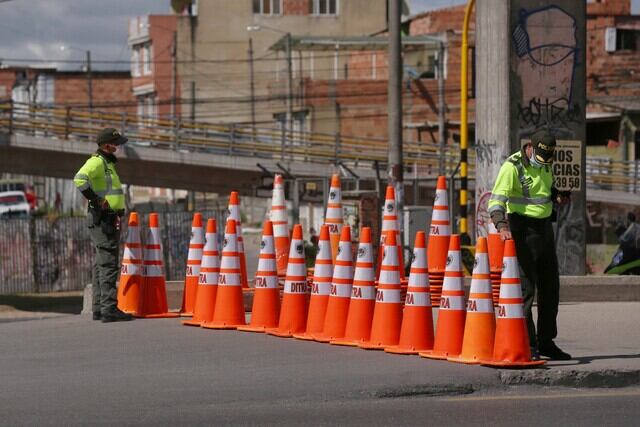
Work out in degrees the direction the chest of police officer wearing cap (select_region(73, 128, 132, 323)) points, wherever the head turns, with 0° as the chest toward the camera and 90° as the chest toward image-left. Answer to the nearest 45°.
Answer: approximately 270°

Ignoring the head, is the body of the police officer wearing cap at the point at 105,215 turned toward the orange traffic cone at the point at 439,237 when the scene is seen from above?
yes

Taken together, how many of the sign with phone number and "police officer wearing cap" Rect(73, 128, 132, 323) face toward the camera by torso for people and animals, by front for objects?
1

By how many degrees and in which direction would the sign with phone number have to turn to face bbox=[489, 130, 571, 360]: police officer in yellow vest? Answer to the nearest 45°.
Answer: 0° — it already faces them

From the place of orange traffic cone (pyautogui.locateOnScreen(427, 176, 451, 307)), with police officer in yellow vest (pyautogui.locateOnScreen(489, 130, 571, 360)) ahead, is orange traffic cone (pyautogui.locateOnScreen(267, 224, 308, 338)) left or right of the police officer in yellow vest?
right

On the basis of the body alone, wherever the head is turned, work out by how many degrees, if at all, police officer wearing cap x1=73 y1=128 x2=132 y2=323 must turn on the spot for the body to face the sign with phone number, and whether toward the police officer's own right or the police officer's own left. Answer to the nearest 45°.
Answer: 0° — they already face it

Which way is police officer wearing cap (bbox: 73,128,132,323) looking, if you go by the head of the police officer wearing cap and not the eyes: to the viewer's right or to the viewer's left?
to the viewer's right

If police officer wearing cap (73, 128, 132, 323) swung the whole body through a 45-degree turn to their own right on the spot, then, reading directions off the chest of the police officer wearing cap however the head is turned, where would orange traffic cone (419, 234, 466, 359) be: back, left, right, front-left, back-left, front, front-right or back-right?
front
